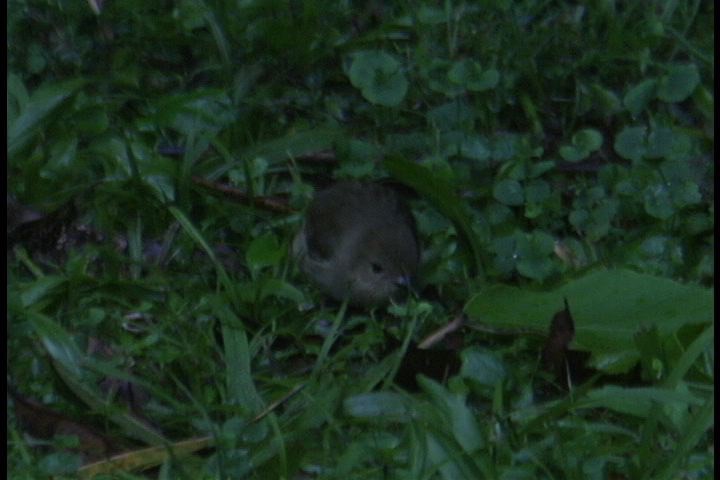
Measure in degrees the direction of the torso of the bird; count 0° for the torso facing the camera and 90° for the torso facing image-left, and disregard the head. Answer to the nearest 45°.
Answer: approximately 315°
